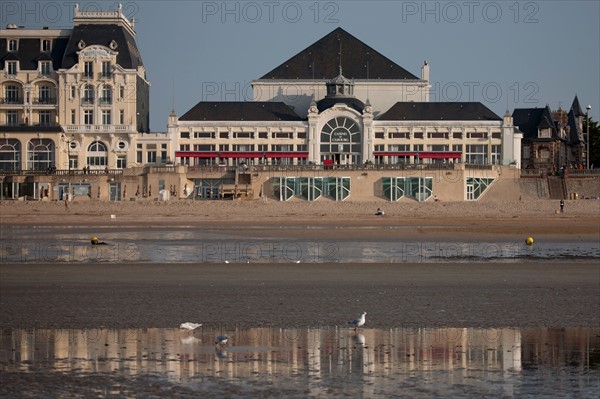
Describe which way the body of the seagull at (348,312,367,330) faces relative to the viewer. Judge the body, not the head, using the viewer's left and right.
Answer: facing to the right of the viewer

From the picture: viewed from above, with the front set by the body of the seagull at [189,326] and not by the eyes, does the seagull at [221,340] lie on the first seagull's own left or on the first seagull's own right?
on the first seagull's own left

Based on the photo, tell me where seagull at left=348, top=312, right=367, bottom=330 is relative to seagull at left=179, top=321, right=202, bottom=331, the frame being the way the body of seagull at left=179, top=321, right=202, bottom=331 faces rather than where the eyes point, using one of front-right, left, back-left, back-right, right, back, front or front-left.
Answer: back

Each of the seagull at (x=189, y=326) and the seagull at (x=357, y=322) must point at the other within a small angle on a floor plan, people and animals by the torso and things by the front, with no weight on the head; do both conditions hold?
no

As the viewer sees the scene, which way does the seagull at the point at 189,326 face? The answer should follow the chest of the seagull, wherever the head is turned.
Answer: to the viewer's left

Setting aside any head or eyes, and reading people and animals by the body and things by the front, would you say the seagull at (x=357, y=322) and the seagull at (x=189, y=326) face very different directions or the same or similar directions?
very different directions

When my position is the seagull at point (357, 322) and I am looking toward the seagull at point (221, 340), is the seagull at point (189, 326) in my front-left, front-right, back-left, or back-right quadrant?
front-right

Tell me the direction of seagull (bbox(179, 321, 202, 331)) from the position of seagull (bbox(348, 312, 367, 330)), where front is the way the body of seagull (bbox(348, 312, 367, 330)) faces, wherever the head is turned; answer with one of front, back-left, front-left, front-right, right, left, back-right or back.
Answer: back

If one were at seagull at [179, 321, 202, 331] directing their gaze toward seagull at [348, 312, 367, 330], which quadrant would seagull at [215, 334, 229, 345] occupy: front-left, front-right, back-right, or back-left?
front-right
